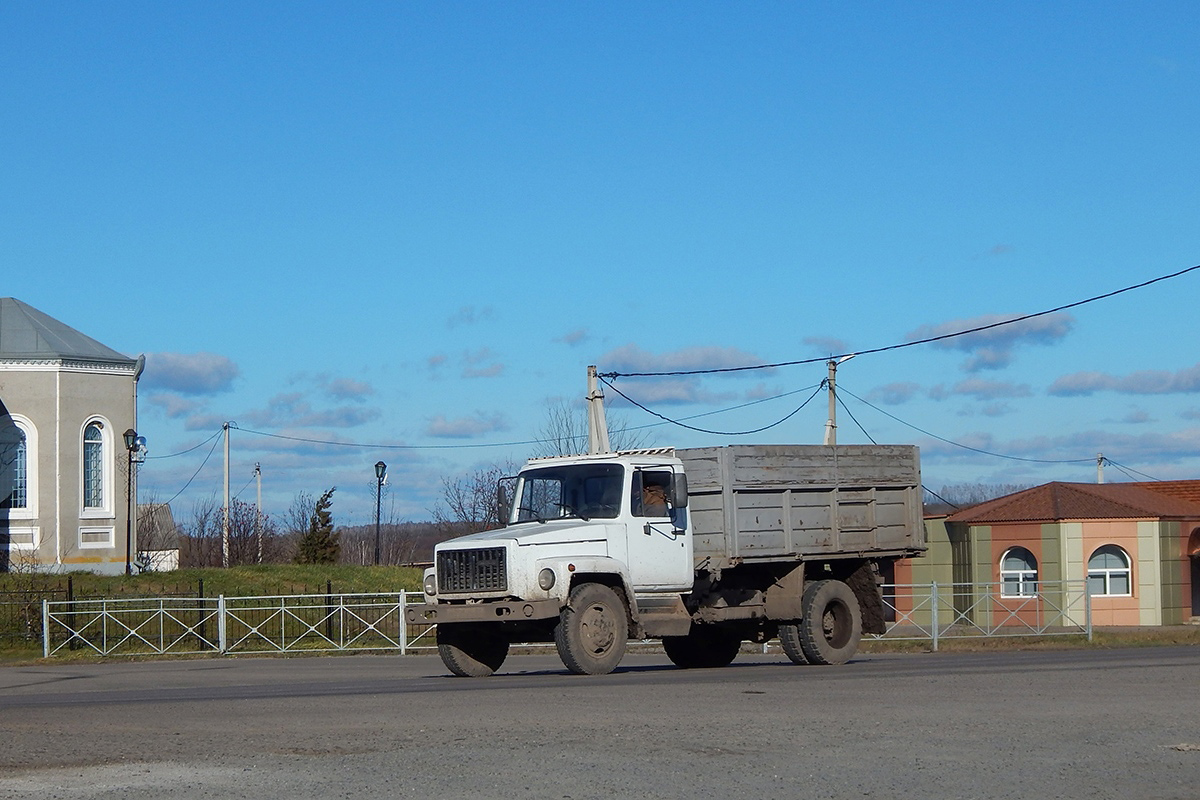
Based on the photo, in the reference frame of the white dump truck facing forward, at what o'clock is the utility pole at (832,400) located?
The utility pole is roughly at 5 o'clock from the white dump truck.

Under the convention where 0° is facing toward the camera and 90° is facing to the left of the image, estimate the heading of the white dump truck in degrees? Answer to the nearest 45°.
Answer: approximately 45°

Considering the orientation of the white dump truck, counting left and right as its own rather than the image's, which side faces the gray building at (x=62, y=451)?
right

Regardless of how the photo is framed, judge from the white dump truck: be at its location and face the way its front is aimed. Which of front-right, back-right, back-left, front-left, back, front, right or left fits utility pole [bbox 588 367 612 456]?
back-right

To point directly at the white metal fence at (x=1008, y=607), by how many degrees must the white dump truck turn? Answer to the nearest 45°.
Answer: approximately 135° to its right

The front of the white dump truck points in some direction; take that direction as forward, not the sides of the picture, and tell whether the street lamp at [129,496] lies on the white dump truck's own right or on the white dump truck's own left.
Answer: on the white dump truck's own right

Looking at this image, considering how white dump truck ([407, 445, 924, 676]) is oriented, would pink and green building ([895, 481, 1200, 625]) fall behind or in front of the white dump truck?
behind
